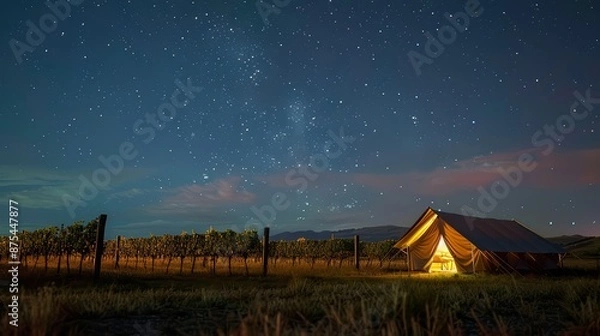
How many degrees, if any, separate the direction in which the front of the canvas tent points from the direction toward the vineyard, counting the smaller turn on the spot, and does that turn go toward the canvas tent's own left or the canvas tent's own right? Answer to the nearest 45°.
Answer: approximately 45° to the canvas tent's own right

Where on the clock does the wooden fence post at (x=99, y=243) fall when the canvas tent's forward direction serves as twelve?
The wooden fence post is roughly at 12 o'clock from the canvas tent.

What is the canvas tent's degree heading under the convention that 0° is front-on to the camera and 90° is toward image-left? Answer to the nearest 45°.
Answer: approximately 45°

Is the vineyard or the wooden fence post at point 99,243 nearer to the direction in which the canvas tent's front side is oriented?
the wooden fence post
